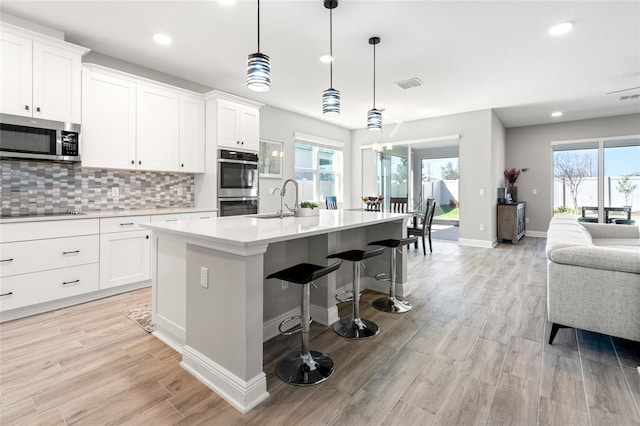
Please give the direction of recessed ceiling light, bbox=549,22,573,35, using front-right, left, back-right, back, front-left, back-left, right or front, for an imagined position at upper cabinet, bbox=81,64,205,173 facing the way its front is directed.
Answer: front

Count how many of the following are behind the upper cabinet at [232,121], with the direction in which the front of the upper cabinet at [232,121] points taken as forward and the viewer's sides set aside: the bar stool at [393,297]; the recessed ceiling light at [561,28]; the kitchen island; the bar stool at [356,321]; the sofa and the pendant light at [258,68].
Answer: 0

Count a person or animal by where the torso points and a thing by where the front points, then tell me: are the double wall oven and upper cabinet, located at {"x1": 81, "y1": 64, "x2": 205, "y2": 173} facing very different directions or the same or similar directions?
same or similar directions

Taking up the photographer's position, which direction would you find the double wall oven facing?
facing the viewer and to the right of the viewer

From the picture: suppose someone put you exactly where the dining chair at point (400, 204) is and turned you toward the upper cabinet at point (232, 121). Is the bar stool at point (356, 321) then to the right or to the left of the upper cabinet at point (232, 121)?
left

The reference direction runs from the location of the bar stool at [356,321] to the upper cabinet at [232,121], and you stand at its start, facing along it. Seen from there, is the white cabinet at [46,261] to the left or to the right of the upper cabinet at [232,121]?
left

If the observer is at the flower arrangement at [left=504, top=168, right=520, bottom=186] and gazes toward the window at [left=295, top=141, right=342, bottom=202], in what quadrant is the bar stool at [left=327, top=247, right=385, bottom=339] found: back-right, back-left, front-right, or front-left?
front-left

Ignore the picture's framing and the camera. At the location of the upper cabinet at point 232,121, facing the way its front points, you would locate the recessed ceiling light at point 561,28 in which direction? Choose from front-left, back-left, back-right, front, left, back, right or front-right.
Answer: front

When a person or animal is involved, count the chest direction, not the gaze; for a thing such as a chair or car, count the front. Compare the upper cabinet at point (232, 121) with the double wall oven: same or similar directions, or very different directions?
same or similar directions

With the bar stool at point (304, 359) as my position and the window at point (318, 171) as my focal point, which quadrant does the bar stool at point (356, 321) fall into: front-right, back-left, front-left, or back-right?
front-right
